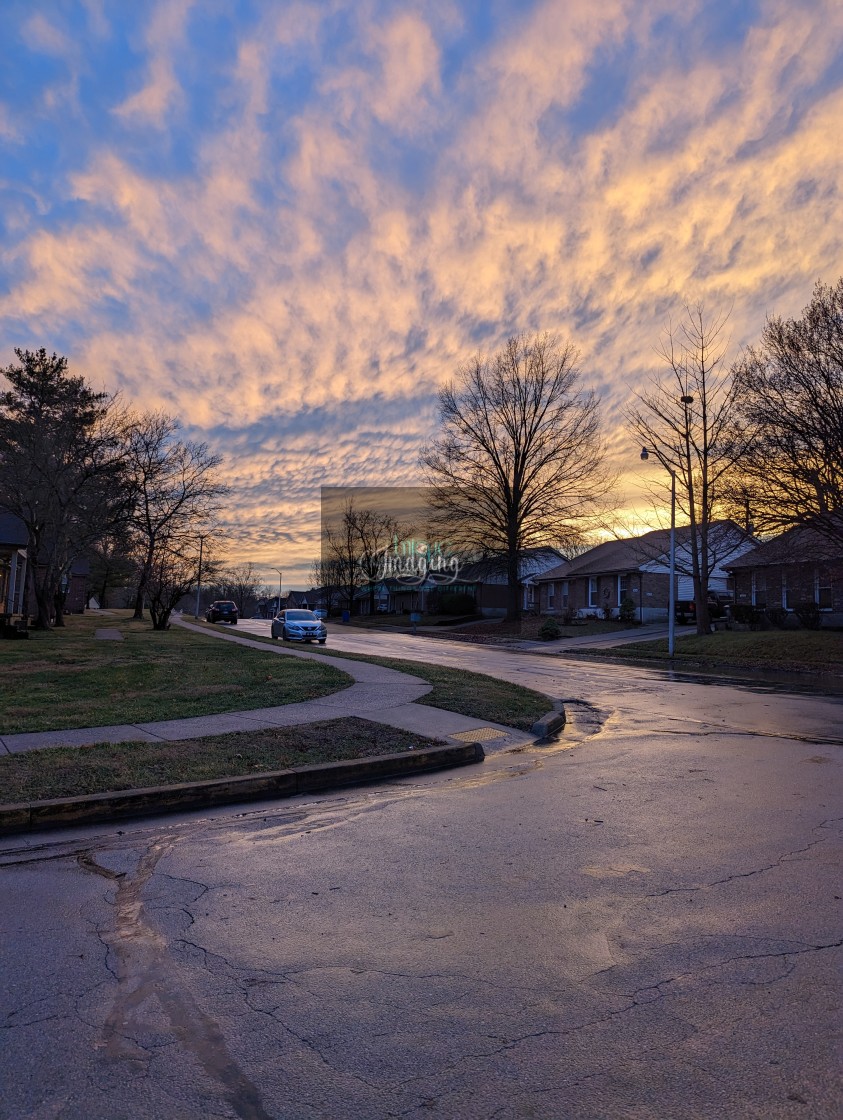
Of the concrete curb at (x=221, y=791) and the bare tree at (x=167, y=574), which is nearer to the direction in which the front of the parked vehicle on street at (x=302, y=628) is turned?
the concrete curb

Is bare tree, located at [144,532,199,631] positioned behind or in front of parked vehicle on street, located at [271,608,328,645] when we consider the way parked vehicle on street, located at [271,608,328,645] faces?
behind

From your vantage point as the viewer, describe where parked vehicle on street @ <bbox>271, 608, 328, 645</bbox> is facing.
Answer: facing the viewer and to the right of the viewer

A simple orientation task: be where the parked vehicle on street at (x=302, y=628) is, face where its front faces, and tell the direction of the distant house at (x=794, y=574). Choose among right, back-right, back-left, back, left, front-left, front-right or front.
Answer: front-left

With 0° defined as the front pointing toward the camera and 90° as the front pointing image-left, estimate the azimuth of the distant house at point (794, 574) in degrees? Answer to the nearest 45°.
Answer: approximately 45°

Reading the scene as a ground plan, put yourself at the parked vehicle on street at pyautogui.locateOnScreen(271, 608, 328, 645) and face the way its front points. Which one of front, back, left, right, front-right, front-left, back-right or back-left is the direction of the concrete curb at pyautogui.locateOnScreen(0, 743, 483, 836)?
front-right

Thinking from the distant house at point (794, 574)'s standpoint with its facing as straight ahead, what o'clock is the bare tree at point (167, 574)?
The bare tree is roughly at 1 o'clock from the distant house.

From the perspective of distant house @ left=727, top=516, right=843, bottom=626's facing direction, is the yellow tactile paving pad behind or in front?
in front

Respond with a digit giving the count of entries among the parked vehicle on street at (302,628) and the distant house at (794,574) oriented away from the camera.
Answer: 0

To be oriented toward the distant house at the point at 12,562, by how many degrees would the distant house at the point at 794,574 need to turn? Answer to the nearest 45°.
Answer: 0° — it already faces it
